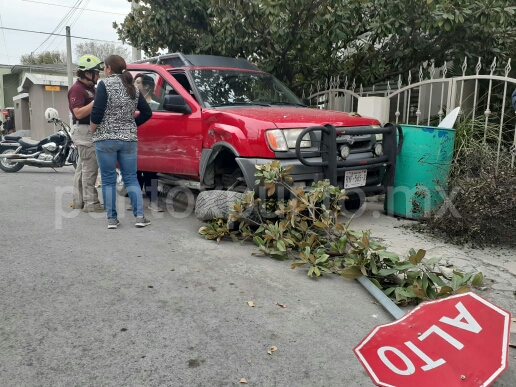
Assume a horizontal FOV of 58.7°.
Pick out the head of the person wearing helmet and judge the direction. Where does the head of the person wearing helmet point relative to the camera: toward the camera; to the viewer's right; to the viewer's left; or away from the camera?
to the viewer's right

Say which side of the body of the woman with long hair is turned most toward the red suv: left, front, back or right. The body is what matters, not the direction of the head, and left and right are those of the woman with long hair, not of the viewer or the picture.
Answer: right

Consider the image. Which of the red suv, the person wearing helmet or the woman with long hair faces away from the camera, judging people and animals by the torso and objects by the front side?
the woman with long hair

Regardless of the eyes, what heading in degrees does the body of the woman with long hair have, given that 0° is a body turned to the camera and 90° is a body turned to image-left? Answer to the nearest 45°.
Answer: approximately 180°

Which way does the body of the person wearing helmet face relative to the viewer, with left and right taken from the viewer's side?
facing to the right of the viewer

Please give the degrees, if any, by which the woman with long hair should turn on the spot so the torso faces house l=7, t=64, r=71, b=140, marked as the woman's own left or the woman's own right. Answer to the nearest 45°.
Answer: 0° — they already face it

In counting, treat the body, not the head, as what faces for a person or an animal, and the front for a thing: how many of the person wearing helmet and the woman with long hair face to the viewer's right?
1

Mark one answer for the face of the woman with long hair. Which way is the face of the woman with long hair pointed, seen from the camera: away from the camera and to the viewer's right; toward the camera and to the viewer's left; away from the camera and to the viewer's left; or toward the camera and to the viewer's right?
away from the camera and to the viewer's left

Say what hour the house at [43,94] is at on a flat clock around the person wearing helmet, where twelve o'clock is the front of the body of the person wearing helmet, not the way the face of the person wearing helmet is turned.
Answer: The house is roughly at 9 o'clock from the person wearing helmet.

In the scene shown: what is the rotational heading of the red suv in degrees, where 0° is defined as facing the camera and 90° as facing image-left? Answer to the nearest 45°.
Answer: approximately 315°

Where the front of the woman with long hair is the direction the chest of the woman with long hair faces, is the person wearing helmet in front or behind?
in front

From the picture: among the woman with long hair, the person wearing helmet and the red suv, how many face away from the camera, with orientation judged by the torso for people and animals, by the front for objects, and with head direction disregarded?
1

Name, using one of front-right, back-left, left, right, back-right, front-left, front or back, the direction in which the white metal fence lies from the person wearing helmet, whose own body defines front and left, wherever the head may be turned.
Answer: front
